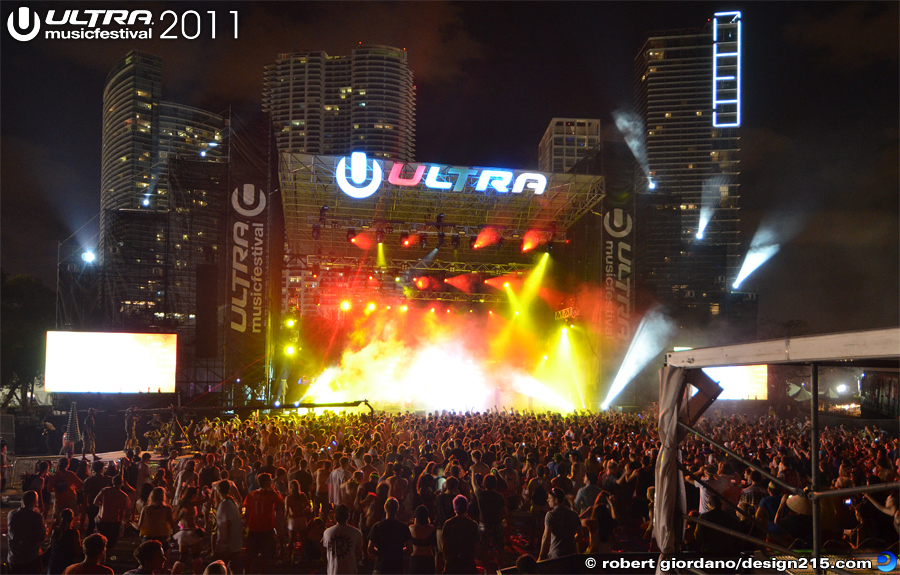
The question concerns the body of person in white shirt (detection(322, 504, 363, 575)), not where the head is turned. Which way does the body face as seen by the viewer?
away from the camera

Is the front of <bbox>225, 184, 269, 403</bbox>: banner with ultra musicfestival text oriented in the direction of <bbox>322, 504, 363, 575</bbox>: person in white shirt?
yes

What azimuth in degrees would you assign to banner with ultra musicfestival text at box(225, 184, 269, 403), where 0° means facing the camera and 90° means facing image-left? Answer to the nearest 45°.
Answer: approximately 0°

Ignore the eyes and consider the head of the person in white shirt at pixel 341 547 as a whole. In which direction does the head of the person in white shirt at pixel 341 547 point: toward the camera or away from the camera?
away from the camera

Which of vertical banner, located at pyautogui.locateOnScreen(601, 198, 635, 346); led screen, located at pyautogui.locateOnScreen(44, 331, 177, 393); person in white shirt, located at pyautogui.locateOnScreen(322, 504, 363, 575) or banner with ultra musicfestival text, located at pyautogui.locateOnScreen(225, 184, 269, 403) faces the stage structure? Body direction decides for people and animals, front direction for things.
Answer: the person in white shirt

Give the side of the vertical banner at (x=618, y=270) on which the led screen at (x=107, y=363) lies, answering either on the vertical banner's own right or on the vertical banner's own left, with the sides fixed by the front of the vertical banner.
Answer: on the vertical banner's own right

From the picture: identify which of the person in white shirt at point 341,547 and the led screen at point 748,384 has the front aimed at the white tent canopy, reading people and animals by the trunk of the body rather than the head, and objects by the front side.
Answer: the led screen

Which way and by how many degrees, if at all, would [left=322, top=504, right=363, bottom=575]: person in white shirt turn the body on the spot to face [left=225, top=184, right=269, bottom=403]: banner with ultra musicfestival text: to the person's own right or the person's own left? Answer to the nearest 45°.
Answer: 0° — they already face it

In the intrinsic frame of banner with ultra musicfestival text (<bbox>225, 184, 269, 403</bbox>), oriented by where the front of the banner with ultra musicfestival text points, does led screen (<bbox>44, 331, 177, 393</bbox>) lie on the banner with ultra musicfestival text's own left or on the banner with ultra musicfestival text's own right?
on the banner with ultra musicfestival text's own right

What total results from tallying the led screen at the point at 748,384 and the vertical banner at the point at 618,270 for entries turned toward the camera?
2
